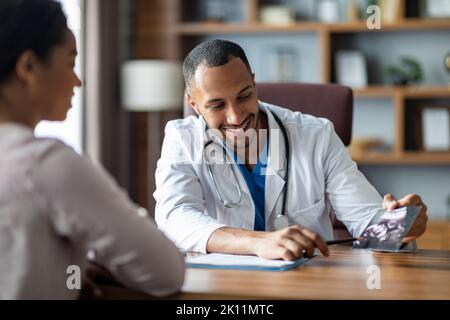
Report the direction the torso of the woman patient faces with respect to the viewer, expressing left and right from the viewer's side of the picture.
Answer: facing away from the viewer and to the right of the viewer

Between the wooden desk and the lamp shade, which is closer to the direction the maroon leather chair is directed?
the wooden desk

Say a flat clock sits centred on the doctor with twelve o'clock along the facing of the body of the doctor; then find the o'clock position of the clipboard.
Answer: The clipboard is roughly at 12 o'clock from the doctor.

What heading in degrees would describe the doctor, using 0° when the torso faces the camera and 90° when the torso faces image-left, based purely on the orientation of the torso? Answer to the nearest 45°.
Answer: approximately 0°

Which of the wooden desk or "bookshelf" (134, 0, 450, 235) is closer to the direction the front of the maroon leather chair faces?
the wooden desk

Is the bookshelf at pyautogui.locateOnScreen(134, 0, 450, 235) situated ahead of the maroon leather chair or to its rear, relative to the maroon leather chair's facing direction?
to the rear

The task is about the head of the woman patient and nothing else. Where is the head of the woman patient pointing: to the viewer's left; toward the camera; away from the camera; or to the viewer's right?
to the viewer's right
